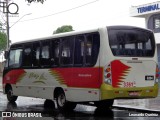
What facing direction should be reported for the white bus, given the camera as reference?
facing away from the viewer and to the left of the viewer
